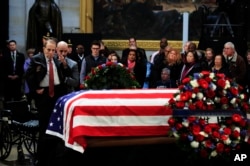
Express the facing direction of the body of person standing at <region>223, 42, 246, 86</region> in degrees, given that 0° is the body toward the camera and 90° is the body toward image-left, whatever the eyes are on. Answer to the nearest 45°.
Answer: approximately 45°

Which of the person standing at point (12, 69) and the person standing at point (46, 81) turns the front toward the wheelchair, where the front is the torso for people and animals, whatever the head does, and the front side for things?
the person standing at point (12, 69)

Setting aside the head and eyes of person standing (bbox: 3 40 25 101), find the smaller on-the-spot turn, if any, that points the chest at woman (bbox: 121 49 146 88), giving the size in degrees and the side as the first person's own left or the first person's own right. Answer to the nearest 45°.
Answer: approximately 45° to the first person's own left

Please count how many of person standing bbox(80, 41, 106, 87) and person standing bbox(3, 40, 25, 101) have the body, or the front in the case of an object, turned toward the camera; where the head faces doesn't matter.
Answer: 2

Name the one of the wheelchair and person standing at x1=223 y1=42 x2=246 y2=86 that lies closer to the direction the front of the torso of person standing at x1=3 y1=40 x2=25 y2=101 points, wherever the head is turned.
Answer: the wheelchair
